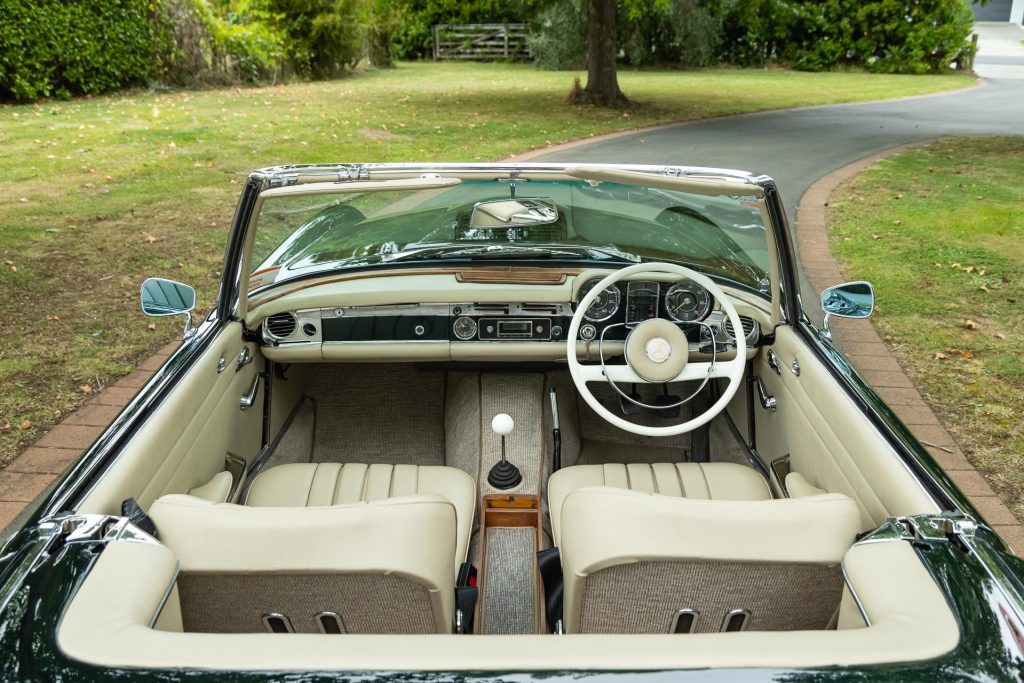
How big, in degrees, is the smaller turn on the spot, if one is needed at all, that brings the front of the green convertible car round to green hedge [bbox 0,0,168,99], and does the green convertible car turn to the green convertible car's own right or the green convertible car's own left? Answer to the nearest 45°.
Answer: approximately 45° to the green convertible car's own left

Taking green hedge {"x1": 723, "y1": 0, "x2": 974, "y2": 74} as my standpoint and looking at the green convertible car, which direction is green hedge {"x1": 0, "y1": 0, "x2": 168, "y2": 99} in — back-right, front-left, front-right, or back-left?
front-right

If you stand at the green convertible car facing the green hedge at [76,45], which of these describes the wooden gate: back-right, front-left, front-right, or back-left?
front-right

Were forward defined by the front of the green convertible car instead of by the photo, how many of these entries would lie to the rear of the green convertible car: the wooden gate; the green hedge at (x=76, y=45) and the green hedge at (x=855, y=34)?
0

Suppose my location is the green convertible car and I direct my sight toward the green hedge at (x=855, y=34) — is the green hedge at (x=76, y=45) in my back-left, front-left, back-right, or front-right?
front-left

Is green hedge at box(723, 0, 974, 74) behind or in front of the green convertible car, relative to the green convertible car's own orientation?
in front

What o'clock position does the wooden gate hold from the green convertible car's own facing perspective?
The wooden gate is roughly at 12 o'clock from the green convertible car.

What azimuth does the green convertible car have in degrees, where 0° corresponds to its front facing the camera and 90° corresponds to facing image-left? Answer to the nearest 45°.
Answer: approximately 180°

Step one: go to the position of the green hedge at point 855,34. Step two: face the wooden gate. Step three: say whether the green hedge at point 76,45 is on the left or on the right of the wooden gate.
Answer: left
